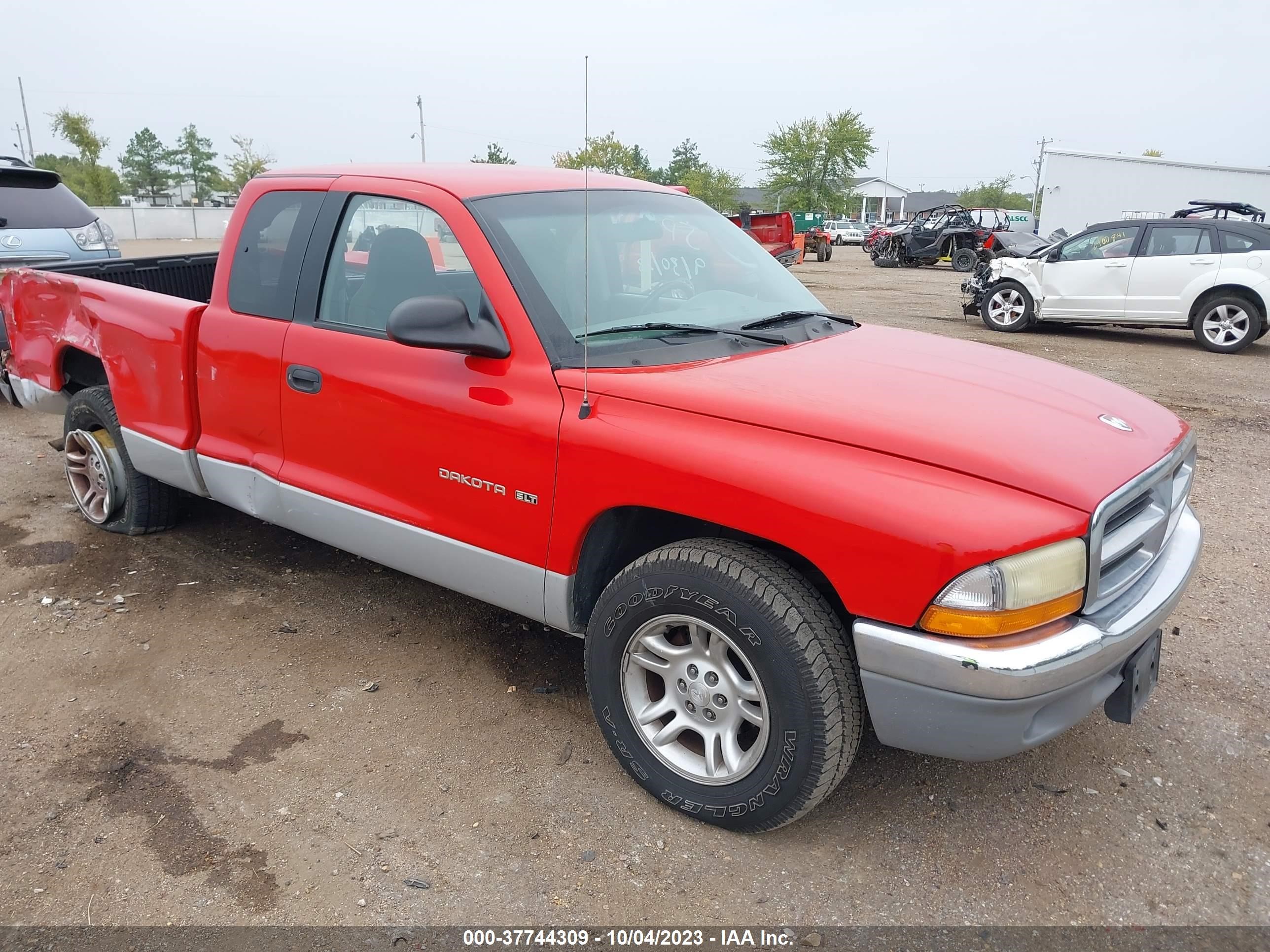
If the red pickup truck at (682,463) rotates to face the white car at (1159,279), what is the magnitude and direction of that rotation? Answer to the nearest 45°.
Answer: approximately 90° to its left

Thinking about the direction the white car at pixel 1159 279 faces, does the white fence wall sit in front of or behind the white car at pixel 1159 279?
in front

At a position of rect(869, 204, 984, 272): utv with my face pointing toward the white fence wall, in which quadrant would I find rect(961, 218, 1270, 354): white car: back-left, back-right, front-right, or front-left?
back-left

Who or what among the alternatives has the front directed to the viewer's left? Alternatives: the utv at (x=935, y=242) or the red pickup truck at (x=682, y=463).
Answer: the utv

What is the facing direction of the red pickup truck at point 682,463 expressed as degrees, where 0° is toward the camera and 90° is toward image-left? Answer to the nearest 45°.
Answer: approximately 315°

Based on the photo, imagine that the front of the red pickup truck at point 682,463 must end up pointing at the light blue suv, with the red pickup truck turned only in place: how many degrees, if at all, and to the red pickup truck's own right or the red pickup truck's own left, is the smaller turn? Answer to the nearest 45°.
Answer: approximately 180°

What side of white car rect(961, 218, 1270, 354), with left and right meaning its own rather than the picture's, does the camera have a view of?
left

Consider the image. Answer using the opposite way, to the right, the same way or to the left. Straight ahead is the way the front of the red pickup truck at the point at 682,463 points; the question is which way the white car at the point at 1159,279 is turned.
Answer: the opposite way

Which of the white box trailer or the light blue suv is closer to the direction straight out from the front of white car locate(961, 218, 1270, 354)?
the light blue suv

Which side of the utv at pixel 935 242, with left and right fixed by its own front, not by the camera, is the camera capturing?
left

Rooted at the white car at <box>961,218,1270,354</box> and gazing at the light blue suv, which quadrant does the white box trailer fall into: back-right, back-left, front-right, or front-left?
back-right

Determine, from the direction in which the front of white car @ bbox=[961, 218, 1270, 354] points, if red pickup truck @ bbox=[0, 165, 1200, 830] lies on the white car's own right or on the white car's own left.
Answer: on the white car's own left

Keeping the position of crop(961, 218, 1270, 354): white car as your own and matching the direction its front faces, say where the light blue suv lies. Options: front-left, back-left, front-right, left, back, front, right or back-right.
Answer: front-left

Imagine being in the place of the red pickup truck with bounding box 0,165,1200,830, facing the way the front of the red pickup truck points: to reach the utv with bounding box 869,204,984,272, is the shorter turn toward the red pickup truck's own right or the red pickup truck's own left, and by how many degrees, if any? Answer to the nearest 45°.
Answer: approximately 135° to the red pickup truck's own left

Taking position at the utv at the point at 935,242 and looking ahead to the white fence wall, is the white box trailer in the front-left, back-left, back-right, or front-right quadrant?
back-right

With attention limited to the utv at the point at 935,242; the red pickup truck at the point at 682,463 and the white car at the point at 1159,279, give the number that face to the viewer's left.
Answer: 2

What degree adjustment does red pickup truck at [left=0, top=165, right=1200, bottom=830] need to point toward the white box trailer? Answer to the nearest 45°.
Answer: approximately 90° to its left
